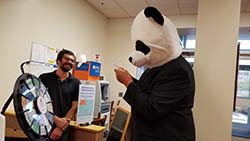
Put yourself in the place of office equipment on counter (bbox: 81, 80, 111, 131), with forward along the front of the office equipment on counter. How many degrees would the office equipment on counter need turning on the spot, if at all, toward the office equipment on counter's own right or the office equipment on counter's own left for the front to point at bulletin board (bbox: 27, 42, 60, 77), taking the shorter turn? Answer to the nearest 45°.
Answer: approximately 90° to the office equipment on counter's own right

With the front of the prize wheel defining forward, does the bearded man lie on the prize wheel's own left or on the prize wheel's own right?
on the prize wheel's own left

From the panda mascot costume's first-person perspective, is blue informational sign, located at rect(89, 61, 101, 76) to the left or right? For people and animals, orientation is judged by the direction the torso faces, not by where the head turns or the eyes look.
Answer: on its right

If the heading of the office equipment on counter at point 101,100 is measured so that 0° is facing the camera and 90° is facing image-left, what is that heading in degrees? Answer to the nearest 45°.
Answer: approximately 315°

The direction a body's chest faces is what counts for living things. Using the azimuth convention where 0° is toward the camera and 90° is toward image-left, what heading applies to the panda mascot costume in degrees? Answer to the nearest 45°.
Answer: approximately 90°

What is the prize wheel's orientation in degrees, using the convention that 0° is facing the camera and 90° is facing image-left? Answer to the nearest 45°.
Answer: approximately 315°

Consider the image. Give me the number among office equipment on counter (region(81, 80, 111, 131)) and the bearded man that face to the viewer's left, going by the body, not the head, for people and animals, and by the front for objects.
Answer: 0

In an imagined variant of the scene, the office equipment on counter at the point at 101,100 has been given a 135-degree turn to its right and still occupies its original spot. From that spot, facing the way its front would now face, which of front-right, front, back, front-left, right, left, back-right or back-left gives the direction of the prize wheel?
left

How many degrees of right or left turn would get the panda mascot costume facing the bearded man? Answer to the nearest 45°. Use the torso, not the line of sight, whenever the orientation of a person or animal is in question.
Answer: approximately 45° to its right

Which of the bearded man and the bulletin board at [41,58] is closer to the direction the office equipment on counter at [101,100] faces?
the bearded man

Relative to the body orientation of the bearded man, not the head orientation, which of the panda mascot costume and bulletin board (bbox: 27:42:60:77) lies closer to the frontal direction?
the panda mascot costume

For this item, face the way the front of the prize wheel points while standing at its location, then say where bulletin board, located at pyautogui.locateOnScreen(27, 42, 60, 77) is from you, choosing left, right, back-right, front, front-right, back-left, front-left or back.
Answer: back-left

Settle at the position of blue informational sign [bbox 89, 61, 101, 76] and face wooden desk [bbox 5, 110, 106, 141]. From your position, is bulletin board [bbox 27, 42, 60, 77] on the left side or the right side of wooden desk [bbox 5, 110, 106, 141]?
right

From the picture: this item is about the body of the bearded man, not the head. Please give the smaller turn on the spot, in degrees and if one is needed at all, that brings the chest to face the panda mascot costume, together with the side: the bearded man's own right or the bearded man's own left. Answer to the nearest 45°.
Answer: approximately 45° to the bearded man's own left
